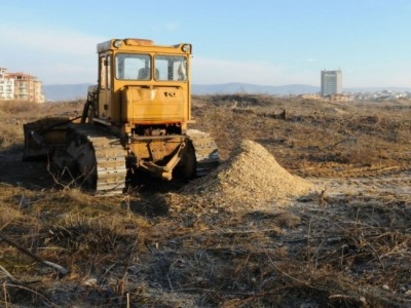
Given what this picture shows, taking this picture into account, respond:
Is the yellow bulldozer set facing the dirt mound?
no
